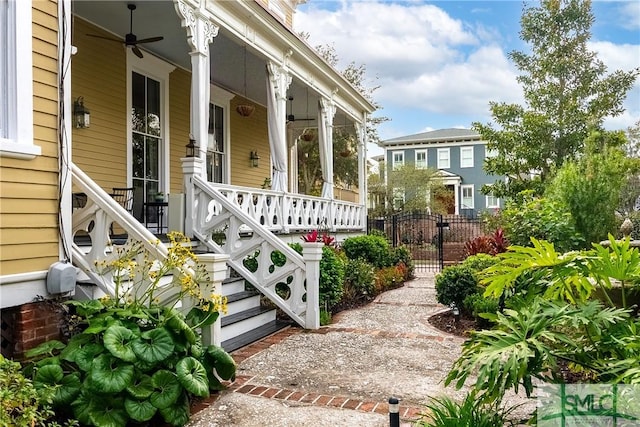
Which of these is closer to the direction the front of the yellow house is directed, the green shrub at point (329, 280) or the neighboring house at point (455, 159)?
the green shrub

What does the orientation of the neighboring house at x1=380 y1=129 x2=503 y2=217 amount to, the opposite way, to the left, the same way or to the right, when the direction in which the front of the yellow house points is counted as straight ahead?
to the right

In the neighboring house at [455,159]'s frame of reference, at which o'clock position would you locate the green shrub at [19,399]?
The green shrub is roughly at 12 o'clock from the neighboring house.

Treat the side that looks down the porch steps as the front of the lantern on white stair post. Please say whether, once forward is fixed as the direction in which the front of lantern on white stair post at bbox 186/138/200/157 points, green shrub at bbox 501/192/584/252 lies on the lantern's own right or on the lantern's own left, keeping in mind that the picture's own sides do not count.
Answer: on the lantern's own left

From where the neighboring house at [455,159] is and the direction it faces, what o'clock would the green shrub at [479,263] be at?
The green shrub is roughly at 12 o'clock from the neighboring house.

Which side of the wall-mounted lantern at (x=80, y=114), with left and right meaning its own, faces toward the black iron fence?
left

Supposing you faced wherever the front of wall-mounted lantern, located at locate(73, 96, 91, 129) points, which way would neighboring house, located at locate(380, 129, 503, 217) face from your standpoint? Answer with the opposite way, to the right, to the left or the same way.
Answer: to the right
